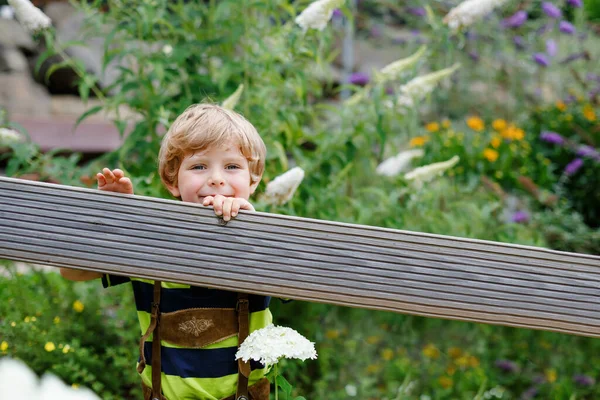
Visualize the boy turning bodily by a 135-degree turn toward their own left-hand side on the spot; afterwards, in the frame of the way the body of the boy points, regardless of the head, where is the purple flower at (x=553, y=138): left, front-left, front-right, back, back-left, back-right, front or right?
front

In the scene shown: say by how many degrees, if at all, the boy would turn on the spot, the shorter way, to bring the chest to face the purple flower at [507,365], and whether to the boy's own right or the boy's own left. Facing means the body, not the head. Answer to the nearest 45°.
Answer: approximately 135° to the boy's own left

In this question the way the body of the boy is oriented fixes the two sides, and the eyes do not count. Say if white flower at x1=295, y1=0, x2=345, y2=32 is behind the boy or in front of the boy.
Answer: behind

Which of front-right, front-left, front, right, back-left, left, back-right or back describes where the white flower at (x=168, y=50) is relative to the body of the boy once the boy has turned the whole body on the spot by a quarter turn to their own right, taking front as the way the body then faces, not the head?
right

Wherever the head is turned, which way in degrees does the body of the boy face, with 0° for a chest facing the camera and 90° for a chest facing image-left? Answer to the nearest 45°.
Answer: approximately 0°

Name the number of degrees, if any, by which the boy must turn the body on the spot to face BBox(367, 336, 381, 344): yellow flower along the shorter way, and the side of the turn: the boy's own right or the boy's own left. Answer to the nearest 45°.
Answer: approximately 135° to the boy's own left

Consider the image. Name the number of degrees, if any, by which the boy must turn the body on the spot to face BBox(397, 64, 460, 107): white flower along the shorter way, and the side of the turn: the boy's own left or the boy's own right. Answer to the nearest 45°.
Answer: approximately 135° to the boy's own left

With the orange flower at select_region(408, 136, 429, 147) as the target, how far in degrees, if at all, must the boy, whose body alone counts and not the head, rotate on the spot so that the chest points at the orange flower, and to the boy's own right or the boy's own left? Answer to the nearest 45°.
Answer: approximately 135° to the boy's own left

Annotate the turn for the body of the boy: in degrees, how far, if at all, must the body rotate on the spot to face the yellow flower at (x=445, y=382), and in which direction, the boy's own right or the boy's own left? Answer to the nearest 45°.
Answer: approximately 135° to the boy's own left

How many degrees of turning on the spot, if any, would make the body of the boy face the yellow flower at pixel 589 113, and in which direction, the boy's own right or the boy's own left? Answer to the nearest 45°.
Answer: approximately 135° to the boy's own left

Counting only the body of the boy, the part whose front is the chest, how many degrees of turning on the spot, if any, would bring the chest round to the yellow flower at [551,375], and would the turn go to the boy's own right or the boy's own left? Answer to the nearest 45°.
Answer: approximately 135° to the boy's own left

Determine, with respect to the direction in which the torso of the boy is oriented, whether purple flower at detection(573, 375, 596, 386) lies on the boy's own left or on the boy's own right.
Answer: on the boy's own left
